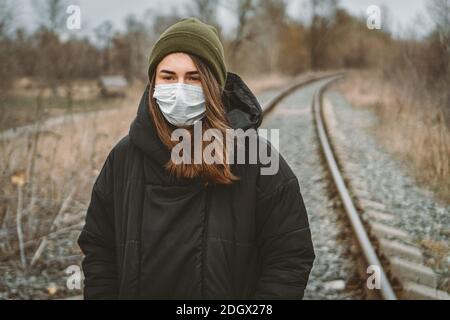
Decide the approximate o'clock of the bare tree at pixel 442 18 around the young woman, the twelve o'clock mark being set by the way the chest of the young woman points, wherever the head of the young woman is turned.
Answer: The bare tree is roughly at 7 o'clock from the young woman.

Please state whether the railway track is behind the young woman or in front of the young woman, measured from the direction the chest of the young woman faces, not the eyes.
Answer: behind

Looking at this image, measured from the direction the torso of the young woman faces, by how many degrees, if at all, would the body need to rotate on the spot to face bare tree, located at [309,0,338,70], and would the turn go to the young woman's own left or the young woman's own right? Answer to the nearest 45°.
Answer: approximately 180°

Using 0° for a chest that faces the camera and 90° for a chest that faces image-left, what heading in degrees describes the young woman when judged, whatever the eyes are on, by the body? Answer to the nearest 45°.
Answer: approximately 0°
